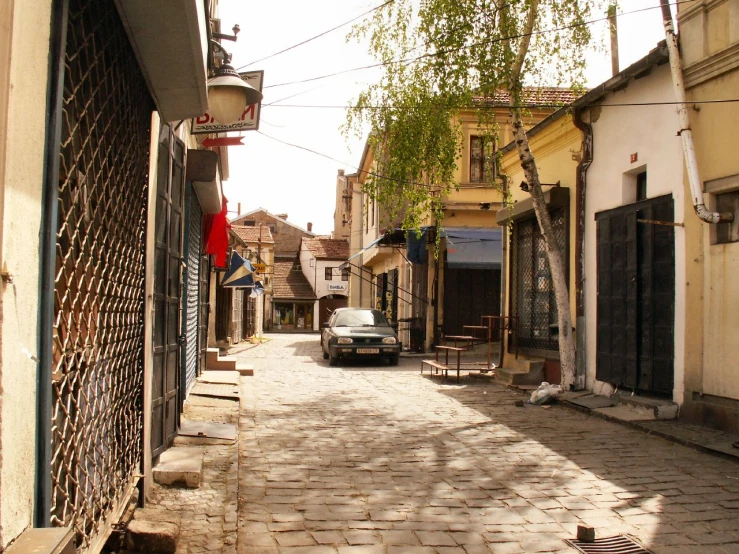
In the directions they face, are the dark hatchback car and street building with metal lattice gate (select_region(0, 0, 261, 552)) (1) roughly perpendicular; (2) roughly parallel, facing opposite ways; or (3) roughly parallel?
roughly perpendicular

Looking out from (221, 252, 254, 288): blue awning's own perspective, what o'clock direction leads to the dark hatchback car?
The dark hatchback car is roughly at 1 o'clock from the blue awning.

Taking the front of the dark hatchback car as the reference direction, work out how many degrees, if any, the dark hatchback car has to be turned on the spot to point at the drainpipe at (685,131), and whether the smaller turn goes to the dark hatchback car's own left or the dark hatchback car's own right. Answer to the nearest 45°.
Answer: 0° — it already faces it

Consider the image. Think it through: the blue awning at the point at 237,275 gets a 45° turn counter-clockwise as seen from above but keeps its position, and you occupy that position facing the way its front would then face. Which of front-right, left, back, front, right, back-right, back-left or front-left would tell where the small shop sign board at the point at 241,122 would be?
back-right

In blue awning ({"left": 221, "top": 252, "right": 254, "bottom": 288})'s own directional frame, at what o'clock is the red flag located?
The red flag is roughly at 3 o'clock from the blue awning.

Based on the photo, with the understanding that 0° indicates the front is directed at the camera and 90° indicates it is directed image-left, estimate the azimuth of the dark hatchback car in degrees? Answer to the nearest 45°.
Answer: approximately 0°

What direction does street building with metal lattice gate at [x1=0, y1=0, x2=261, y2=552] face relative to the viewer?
to the viewer's right

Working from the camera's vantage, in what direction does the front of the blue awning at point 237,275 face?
facing to the right of the viewer

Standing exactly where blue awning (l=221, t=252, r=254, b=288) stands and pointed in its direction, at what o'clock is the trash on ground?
The trash on ground is roughly at 2 o'clock from the blue awning.

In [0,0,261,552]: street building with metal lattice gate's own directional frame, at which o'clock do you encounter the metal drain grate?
The metal drain grate is roughly at 12 o'clock from the street building with metal lattice gate.

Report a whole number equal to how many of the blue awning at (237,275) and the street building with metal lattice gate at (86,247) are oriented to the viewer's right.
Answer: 2
